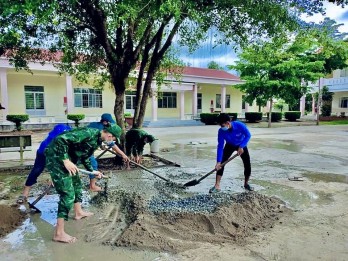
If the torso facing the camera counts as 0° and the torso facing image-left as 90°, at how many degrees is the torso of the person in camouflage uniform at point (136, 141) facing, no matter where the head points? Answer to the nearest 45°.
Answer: approximately 270°

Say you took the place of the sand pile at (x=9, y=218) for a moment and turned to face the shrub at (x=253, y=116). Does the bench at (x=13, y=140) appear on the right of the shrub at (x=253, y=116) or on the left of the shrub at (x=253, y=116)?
left

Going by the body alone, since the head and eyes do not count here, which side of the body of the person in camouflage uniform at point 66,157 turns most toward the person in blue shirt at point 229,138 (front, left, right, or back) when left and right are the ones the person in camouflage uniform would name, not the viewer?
front

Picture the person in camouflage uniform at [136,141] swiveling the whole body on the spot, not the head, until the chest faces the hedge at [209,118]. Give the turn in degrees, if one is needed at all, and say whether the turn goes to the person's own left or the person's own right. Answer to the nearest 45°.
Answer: approximately 90° to the person's own left

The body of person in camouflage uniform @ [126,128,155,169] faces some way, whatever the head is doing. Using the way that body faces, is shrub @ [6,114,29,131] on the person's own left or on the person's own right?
on the person's own left

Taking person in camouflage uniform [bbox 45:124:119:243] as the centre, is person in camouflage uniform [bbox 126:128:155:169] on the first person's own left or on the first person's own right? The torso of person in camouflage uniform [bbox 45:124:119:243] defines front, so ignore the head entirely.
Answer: on the first person's own left

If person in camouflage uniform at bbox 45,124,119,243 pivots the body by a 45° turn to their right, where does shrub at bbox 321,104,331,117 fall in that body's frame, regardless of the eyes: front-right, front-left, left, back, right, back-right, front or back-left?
left

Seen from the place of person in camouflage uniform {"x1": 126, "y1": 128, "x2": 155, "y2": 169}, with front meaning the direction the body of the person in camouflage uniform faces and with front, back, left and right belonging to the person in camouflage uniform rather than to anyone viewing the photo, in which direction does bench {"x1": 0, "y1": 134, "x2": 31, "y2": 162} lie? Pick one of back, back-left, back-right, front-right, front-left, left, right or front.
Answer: back

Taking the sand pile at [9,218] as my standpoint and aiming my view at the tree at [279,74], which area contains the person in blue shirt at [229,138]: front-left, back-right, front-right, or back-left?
front-right

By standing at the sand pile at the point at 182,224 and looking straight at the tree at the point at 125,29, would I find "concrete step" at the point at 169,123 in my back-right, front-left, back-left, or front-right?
front-right

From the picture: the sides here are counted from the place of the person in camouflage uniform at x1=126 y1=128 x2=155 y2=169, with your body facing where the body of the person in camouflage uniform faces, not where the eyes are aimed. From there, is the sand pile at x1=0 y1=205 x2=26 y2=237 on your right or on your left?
on your right

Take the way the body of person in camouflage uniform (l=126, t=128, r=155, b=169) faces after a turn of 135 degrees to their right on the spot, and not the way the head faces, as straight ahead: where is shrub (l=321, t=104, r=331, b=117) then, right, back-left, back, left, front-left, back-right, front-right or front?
back

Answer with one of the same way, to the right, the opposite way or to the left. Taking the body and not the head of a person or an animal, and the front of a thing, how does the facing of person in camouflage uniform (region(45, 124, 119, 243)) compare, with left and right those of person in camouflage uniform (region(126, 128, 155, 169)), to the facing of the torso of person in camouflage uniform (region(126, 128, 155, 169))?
the same way

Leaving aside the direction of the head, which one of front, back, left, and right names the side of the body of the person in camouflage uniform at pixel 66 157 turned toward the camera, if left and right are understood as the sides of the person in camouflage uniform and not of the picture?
right

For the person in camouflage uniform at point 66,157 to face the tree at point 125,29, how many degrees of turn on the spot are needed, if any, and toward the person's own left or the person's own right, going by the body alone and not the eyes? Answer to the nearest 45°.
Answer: approximately 90° to the person's own left
